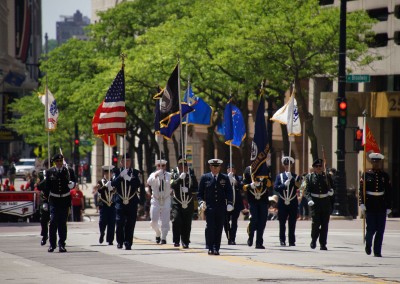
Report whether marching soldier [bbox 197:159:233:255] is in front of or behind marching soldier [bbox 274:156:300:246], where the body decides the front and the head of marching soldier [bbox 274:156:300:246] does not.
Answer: in front

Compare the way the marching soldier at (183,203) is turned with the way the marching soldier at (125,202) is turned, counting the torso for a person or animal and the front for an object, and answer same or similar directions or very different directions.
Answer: same or similar directions

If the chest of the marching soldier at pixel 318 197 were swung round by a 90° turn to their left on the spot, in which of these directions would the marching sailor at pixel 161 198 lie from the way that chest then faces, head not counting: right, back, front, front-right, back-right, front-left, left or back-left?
back

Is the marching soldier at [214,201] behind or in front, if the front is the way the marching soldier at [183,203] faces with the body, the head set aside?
in front

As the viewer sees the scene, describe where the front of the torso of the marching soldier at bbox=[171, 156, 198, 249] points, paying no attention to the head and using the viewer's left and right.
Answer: facing the viewer

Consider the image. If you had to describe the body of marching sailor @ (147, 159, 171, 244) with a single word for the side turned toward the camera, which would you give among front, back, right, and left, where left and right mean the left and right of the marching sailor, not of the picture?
front

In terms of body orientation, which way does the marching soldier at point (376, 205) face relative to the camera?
toward the camera

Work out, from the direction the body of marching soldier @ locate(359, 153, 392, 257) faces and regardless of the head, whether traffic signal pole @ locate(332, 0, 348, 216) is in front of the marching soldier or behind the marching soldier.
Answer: behind

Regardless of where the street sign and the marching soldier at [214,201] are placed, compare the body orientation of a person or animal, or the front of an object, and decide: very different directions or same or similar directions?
same or similar directions

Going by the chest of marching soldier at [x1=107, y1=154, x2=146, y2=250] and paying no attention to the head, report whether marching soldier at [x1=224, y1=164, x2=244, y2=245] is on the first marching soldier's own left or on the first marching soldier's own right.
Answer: on the first marching soldier's own left

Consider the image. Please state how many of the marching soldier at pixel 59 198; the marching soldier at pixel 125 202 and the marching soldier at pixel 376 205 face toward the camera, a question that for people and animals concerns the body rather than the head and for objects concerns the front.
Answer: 3
